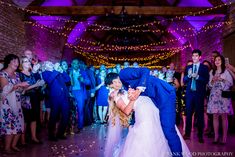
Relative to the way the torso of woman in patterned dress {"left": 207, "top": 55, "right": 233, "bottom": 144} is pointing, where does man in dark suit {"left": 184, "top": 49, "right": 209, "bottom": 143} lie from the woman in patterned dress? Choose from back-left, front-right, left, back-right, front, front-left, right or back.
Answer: front-right

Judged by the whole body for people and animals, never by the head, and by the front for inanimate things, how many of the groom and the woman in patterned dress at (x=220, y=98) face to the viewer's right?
0

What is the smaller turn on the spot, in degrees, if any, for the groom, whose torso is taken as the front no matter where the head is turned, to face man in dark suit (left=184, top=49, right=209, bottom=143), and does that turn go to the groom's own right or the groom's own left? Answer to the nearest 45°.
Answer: approximately 90° to the groom's own right

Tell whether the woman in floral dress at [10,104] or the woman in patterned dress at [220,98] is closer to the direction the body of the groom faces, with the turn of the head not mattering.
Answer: the woman in floral dress

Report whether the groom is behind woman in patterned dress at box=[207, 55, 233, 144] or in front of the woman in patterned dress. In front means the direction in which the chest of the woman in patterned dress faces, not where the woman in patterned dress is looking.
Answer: in front

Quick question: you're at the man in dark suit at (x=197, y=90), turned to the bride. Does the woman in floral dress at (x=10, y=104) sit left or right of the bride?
right

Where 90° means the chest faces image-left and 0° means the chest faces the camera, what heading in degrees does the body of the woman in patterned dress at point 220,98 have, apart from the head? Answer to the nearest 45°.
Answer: approximately 45°

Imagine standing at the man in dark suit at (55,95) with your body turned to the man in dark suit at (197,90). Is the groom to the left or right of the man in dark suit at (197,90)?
right

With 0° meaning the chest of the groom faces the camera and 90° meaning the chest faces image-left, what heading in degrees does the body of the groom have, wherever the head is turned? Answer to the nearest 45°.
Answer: approximately 90°
